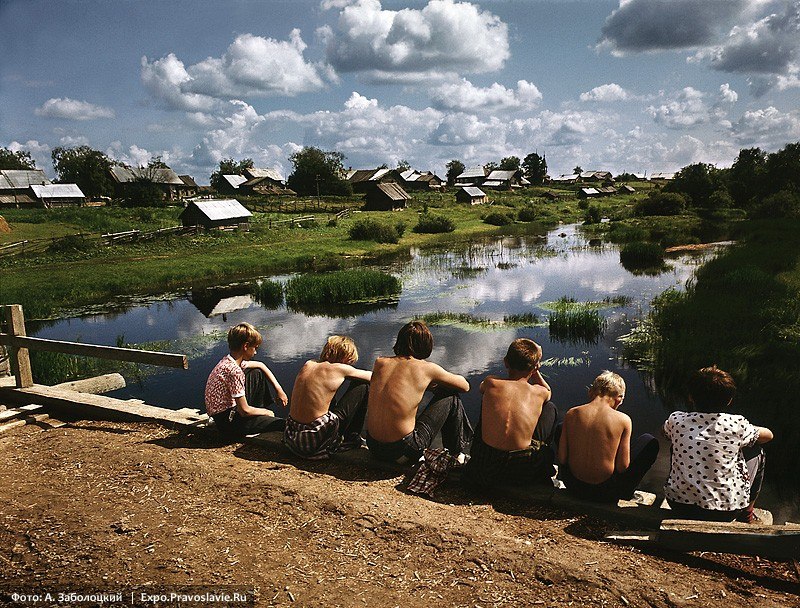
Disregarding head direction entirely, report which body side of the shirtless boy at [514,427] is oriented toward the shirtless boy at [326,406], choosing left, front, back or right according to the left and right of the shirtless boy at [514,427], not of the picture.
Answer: left

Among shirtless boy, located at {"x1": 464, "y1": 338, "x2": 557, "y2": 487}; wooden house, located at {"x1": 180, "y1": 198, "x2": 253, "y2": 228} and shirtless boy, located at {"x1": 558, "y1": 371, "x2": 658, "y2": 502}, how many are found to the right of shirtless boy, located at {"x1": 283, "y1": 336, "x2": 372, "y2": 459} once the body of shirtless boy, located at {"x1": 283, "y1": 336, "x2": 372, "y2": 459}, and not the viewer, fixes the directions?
2

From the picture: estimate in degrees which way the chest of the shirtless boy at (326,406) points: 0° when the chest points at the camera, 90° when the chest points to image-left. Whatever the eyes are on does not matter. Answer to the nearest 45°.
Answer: approximately 225°

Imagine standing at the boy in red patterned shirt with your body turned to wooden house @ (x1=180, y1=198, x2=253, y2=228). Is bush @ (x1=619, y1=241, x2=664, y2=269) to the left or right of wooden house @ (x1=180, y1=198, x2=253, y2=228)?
right

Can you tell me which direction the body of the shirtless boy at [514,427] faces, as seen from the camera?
away from the camera

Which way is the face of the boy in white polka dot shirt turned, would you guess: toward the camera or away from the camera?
away from the camera

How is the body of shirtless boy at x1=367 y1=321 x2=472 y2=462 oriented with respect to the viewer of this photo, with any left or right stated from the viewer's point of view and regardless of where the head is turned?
facing away from the viewer and to the right of the viewer

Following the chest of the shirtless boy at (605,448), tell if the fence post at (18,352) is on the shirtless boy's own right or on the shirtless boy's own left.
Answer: on the shirtless boy's own left

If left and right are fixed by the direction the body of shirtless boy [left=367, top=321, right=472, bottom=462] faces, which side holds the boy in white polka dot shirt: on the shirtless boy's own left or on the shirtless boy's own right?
on the shirtless boy's own right

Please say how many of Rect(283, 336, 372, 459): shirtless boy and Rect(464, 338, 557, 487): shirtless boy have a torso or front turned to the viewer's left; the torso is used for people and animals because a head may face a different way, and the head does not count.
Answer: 0

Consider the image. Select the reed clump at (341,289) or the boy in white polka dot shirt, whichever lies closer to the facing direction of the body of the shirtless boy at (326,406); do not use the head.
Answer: the reed clump

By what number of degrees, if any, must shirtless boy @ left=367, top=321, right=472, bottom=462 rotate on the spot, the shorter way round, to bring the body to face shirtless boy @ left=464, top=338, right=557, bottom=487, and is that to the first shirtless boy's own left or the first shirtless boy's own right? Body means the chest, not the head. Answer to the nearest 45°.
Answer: approximately 90° to the first shirtless boy's own right

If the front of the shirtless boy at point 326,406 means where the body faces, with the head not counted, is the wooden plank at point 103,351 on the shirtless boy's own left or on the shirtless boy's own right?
on the shirtless boy's own left

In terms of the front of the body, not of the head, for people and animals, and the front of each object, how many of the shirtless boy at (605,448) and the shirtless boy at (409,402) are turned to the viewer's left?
0

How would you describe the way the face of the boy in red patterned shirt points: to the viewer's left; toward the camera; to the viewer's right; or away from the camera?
to the viewer's right

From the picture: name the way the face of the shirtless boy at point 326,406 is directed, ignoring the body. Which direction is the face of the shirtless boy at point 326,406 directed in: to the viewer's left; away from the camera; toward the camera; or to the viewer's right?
away from the camera

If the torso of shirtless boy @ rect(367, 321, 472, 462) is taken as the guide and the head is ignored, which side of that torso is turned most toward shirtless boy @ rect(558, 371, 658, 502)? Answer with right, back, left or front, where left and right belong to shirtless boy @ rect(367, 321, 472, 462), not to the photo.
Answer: right
